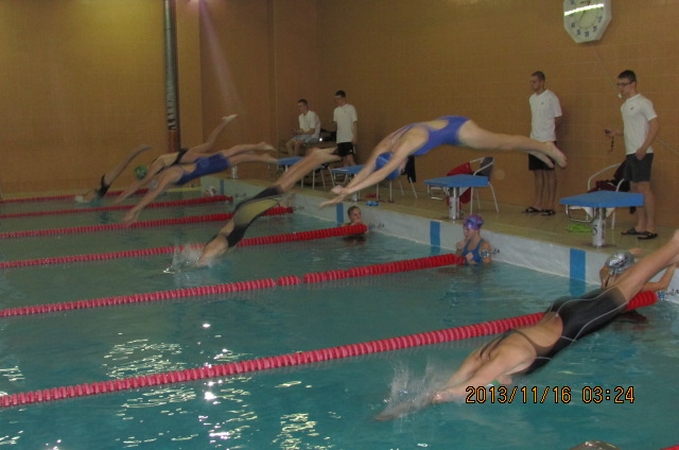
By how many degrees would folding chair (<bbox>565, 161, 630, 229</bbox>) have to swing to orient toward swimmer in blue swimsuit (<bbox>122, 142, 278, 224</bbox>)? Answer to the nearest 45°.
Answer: approximately 45° to its right

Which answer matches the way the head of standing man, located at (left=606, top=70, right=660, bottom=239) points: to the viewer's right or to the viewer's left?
to the viewer's left

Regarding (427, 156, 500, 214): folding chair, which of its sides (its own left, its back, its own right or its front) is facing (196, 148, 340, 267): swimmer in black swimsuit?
front

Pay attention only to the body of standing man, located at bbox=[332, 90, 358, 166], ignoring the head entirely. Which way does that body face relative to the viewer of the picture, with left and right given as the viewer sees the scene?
facing the viewer and to the left of the viewer

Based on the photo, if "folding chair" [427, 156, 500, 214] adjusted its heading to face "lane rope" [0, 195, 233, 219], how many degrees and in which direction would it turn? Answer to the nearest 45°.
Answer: approximately 45° to its right

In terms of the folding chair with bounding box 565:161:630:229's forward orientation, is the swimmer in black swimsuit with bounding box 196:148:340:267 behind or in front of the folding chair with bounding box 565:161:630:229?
in front

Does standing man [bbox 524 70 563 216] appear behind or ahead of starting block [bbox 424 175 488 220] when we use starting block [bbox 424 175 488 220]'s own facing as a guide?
behind

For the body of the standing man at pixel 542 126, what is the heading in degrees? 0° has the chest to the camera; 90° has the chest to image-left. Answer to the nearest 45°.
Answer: approximately 45°

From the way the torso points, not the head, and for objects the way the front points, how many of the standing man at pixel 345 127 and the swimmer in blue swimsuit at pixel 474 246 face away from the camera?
0

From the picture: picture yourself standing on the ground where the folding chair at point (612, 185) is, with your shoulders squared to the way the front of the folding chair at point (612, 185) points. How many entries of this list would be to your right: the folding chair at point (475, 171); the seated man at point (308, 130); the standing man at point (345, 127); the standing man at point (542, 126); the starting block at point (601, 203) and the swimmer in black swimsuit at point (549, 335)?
4

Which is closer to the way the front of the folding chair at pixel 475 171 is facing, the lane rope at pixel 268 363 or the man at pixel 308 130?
the lane rope

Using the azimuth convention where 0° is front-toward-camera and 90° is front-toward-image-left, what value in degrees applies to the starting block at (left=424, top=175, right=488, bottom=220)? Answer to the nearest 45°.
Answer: approximately 90°
